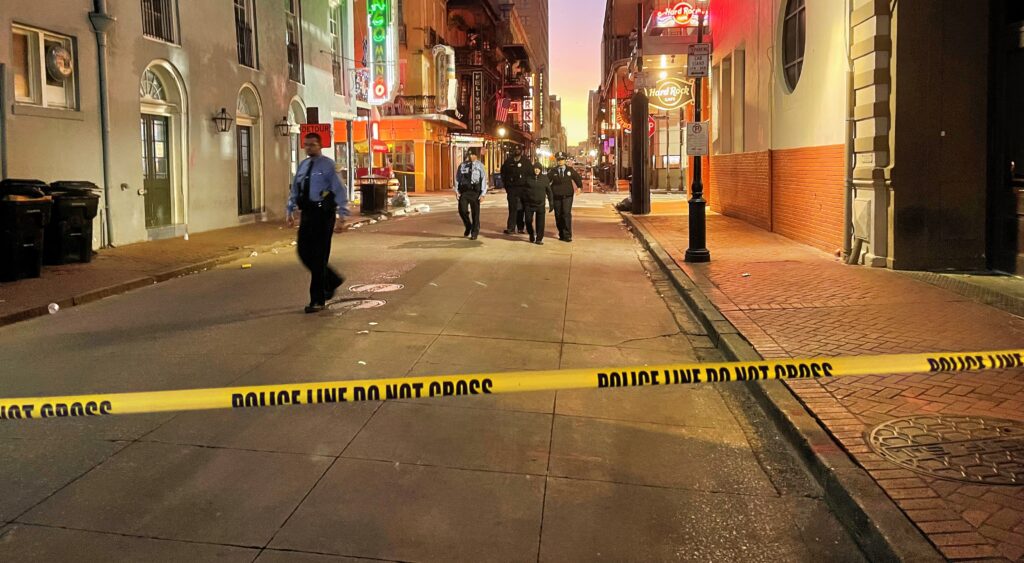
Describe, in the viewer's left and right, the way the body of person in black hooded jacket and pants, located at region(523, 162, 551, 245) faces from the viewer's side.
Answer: facing the viewer

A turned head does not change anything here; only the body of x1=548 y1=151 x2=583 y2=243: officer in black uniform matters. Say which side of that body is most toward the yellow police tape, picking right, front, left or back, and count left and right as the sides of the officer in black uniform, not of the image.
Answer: front

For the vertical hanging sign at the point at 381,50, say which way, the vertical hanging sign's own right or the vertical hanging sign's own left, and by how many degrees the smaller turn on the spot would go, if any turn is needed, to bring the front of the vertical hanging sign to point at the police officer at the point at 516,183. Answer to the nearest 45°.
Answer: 0° — it already faces them

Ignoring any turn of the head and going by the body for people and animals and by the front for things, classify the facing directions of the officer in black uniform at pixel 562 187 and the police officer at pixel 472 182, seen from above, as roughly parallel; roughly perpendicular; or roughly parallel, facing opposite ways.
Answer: roughly parallel

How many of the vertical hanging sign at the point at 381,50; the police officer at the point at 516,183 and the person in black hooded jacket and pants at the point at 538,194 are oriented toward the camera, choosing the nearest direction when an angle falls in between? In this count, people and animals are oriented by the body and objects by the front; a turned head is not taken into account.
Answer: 3

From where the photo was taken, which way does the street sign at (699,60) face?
toward the camera

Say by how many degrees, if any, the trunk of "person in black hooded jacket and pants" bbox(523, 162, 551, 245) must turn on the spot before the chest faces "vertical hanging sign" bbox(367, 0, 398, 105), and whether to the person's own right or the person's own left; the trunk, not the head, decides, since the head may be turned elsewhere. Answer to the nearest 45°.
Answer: approximately 180°

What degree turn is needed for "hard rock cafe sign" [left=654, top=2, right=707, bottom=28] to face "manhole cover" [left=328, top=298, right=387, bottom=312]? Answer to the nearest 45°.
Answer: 0° — it already faces it

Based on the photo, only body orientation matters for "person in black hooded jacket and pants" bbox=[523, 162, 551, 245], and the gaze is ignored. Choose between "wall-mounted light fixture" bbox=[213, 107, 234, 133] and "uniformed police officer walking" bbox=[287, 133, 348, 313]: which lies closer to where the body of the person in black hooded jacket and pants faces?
the uniformed police officer walking

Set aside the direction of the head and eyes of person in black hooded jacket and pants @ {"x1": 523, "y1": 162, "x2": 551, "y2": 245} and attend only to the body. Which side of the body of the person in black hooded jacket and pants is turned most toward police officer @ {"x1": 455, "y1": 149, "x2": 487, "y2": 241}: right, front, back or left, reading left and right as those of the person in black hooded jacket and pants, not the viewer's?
right

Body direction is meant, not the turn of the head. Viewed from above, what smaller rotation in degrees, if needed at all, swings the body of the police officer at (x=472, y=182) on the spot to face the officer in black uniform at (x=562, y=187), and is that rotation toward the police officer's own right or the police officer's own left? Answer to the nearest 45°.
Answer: approximately 90° to the police officer's own left

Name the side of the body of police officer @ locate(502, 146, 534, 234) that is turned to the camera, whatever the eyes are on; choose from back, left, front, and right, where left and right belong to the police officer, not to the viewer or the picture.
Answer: front

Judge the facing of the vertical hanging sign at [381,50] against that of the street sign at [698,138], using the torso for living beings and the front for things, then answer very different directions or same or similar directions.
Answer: same or similar directions
